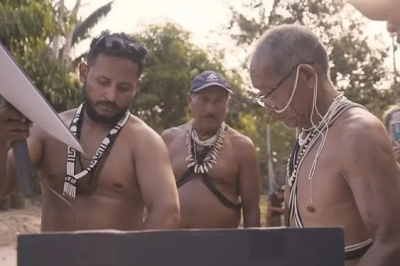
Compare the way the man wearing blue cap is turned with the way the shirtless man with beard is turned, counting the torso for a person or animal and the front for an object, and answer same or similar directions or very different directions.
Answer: same or similar directions

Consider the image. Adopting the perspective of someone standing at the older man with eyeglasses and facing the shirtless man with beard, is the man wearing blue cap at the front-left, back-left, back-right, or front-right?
front-right

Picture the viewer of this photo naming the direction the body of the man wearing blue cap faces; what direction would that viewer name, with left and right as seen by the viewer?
facing the viewer

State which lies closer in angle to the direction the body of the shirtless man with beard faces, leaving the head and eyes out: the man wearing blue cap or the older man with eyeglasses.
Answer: the older man with eyeglasses

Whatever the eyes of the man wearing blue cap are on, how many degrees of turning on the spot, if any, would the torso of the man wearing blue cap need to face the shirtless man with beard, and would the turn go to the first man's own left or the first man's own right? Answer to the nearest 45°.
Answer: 0° — they already face them

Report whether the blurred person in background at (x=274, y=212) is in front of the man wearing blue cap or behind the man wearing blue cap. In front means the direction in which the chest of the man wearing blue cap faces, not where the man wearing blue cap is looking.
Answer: behind

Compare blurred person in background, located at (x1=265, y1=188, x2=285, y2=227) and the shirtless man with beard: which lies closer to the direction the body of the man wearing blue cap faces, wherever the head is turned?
the shirtless man with beard

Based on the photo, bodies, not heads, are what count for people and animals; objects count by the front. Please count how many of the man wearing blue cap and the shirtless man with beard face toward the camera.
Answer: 2

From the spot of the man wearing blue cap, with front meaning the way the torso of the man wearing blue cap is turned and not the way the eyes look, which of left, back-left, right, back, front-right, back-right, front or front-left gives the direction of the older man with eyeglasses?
front

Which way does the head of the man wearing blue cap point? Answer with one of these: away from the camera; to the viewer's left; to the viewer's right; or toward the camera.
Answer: toward the camera

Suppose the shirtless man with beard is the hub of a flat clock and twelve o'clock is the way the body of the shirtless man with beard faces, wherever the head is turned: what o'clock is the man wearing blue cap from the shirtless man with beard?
The man wearing blue cap is roughly at 7 o'clock from the shirtless man with beard.

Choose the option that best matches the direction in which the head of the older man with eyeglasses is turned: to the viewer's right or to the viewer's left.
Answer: to the viewer's left
